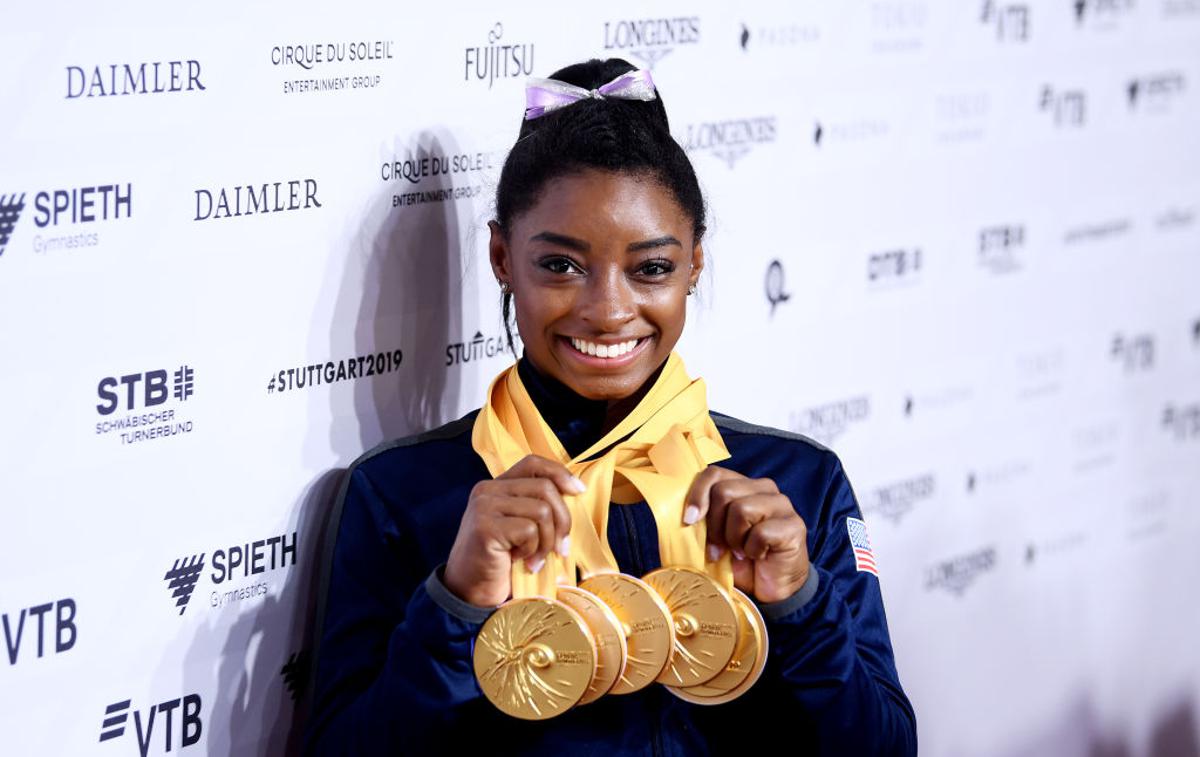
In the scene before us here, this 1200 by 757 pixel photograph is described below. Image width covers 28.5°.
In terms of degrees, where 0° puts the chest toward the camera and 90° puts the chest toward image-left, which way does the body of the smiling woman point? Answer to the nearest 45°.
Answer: approximately 0°
